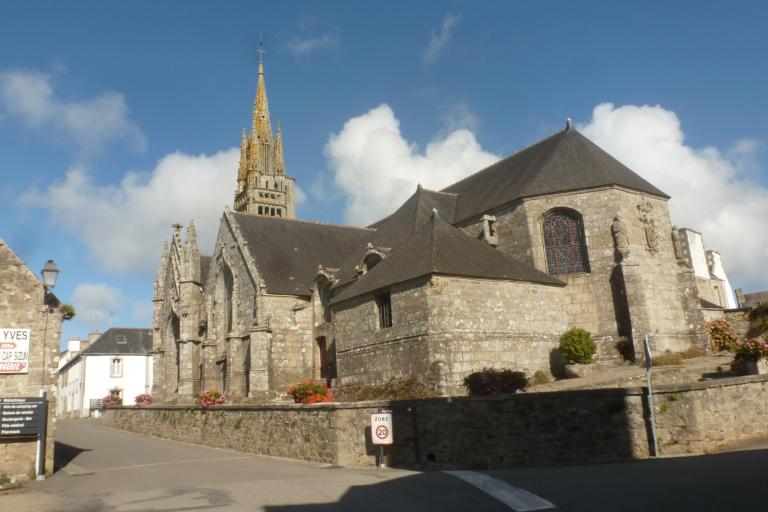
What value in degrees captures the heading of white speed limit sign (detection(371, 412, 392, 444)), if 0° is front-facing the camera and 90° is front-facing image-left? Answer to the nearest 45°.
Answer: approximately 0°

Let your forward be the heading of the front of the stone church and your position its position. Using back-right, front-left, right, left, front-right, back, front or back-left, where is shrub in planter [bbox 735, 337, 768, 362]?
back

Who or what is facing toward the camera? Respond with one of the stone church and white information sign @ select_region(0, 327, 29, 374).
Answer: the white information sign

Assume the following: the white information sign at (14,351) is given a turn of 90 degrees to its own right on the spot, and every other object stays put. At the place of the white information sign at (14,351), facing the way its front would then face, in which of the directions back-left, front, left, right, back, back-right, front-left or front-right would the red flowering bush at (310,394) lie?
back

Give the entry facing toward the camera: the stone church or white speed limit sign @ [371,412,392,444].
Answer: the white speed limit sign

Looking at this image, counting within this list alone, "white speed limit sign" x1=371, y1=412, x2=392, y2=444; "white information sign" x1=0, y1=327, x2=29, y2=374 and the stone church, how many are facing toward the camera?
2

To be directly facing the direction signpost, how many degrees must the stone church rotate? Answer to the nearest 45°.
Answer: approximately 90° to its left

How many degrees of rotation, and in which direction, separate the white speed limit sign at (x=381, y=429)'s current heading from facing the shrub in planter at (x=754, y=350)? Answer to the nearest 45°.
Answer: approximately 90° to its left

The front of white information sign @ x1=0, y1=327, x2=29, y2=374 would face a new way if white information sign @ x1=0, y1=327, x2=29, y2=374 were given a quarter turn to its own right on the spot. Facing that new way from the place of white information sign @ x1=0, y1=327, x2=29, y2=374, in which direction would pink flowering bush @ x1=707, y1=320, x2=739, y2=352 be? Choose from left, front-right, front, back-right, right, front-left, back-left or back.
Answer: back

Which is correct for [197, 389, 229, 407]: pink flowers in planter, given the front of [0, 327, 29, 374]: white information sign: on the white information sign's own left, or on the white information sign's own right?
on the white information sign's own left

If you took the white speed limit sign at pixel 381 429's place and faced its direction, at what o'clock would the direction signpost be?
The direction signpost is roughly at 3 o'clock from the white speed limit sign.

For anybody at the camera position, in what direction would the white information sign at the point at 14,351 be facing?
facing the viewer
